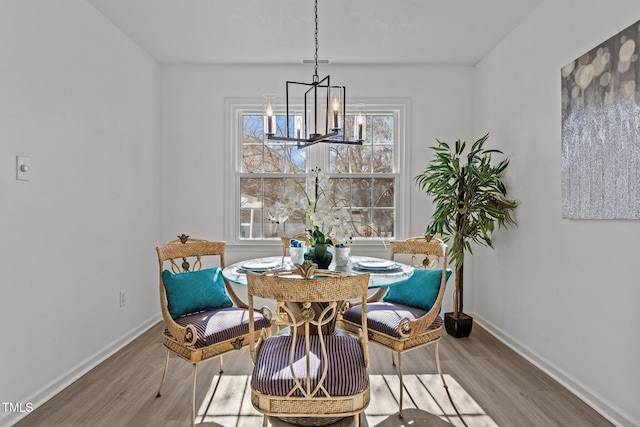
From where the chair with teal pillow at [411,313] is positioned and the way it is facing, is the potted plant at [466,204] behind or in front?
behind

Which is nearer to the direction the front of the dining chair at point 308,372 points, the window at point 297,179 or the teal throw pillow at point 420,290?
the window

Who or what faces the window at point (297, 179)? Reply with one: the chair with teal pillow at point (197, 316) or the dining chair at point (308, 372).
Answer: the dining chair

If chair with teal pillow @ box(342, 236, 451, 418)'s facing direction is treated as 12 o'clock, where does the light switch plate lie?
The light switch plate is roughly at 1 o'clock from the chair with teal pillow.

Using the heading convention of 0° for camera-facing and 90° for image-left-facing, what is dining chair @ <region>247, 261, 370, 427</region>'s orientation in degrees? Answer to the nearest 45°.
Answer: approximately 180°

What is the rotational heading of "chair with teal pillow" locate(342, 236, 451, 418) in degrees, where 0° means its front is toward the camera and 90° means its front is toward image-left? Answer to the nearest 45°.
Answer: approximately 45°

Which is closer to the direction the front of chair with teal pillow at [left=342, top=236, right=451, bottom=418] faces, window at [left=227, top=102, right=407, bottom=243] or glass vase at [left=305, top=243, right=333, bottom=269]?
the glass vase

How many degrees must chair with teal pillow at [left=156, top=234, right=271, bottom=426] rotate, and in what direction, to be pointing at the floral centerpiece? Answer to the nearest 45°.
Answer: approximately 45° to its left

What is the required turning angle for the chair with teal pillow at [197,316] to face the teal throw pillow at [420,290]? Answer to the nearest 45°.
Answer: approximately 45° to its left

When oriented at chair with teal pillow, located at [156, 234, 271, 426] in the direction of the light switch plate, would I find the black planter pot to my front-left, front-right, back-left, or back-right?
back-right
